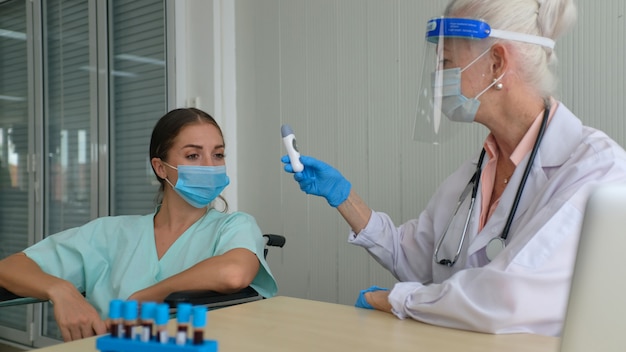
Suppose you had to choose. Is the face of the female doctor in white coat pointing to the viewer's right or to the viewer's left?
to the viewer's left

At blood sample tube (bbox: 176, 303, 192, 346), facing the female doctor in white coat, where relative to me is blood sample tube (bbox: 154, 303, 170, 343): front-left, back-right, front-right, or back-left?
back-left

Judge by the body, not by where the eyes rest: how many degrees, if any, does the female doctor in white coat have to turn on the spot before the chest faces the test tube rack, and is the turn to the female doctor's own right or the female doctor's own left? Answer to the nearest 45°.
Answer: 0° — they already face it

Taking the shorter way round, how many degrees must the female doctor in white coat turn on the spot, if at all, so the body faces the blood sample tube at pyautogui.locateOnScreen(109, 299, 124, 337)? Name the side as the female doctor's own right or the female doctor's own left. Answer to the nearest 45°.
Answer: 0° — they already face it

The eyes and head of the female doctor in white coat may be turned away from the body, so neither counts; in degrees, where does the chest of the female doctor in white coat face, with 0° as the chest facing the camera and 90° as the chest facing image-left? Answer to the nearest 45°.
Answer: approximately 45°
